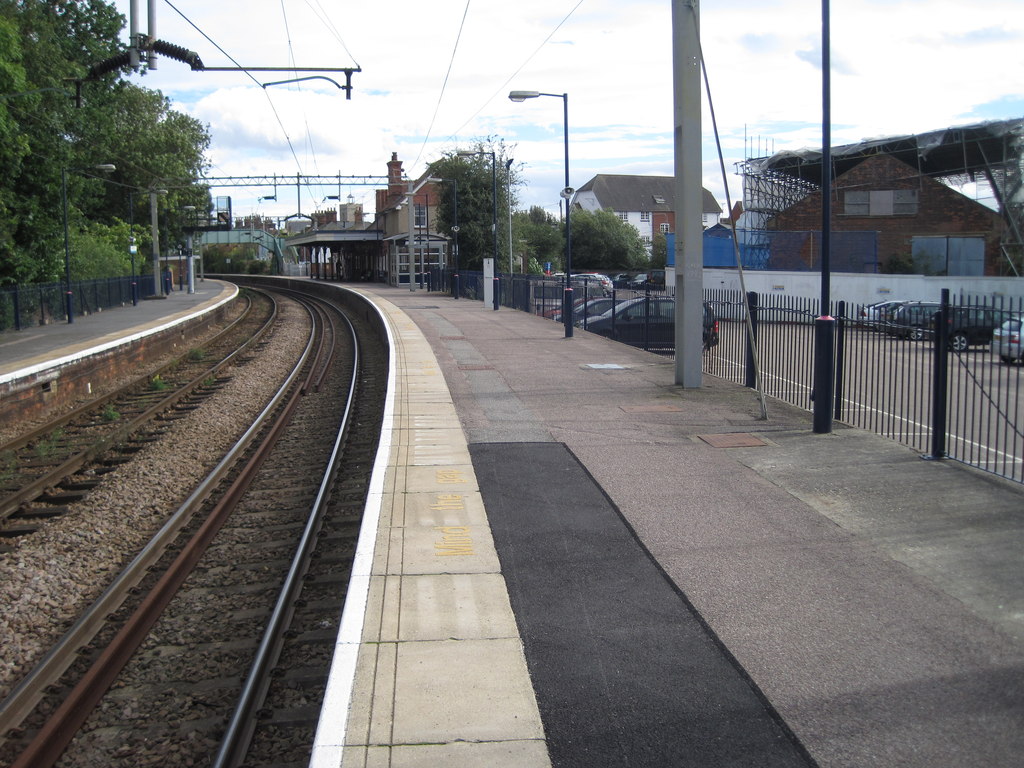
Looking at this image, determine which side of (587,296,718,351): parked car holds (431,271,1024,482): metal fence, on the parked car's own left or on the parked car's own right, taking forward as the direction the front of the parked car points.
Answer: on the parked car's own left

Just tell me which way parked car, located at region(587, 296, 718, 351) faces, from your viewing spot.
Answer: facing to the left of the viewer

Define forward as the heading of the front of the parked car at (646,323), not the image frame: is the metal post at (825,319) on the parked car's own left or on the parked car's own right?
on the parked car's own left

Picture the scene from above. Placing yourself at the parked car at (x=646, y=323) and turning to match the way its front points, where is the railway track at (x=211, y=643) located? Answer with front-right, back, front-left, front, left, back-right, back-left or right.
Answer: left

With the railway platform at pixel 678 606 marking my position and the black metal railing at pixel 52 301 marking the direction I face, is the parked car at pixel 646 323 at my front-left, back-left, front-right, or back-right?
front-right

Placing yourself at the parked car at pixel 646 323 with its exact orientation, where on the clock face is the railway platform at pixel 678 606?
The railway platform is roughly at 9 o'clock from the parked car.

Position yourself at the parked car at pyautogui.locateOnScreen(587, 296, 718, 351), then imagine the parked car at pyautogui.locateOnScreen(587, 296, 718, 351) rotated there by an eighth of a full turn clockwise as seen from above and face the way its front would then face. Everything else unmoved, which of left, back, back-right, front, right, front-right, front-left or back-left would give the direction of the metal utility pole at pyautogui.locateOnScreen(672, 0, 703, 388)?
back-left
